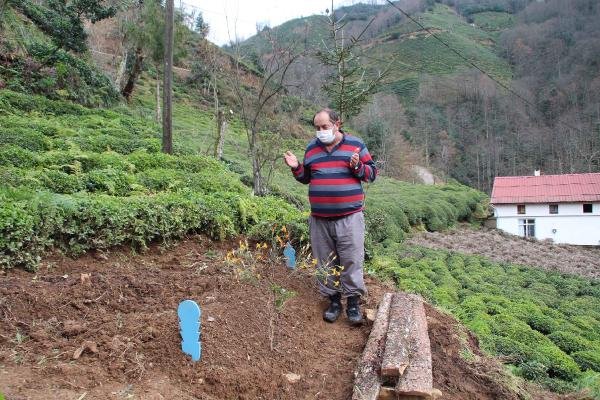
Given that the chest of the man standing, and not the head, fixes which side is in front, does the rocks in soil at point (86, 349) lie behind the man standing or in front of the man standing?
in front

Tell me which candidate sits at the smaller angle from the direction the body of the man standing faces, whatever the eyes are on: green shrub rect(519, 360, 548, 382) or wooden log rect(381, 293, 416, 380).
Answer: the wooden log

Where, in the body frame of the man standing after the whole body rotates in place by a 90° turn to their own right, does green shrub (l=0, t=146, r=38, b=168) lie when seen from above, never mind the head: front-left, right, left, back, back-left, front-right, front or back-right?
front

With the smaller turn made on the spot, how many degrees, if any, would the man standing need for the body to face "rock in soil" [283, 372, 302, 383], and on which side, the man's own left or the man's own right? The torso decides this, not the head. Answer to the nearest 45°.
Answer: approximately 45° to the man's own left

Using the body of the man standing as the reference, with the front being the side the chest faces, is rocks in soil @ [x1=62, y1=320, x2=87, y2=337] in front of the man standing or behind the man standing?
in front

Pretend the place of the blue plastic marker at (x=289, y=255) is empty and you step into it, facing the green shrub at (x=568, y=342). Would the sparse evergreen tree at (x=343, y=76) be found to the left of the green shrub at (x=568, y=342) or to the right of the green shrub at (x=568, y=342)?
left

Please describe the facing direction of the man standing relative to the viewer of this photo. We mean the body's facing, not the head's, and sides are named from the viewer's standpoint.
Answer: facing the viewer and to the left of the viewer

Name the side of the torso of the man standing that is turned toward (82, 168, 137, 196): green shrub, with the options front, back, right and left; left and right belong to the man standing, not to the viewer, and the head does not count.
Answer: right

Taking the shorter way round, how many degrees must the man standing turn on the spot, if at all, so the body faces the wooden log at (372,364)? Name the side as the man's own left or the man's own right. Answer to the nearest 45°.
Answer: approximately 45° to the man's own left

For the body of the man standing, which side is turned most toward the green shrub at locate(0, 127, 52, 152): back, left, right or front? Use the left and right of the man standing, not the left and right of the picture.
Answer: right

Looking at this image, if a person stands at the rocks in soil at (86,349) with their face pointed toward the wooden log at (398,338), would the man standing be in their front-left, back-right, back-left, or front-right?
front-left
